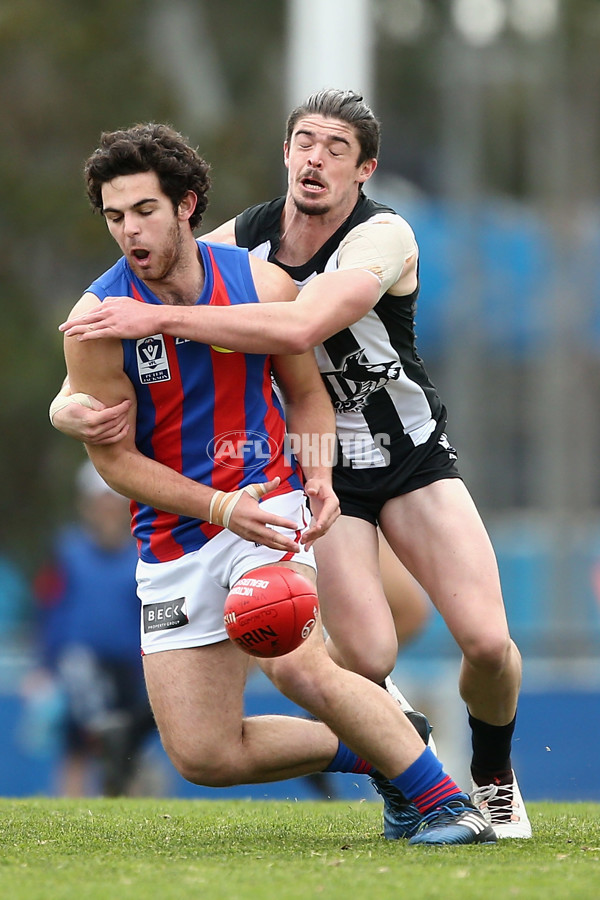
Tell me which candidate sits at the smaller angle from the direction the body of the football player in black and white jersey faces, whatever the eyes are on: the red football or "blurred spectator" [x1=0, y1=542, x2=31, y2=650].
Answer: the red football

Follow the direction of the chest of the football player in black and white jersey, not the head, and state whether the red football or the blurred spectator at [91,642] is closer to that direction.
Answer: the red football

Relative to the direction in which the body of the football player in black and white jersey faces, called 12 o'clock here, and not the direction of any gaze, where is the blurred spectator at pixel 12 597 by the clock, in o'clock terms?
The blurred spectator is roughly at 4 o'clock from the football player in black and white jersey.

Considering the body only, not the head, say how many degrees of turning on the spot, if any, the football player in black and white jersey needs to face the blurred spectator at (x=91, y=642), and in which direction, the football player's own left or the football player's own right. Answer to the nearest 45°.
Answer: approximately 135° to the football player's own right

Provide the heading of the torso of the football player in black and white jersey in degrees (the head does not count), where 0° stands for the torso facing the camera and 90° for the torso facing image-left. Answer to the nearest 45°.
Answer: approximately 45°

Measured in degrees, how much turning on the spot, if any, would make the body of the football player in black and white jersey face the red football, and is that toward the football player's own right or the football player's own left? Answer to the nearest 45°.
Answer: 0° — they already face it
